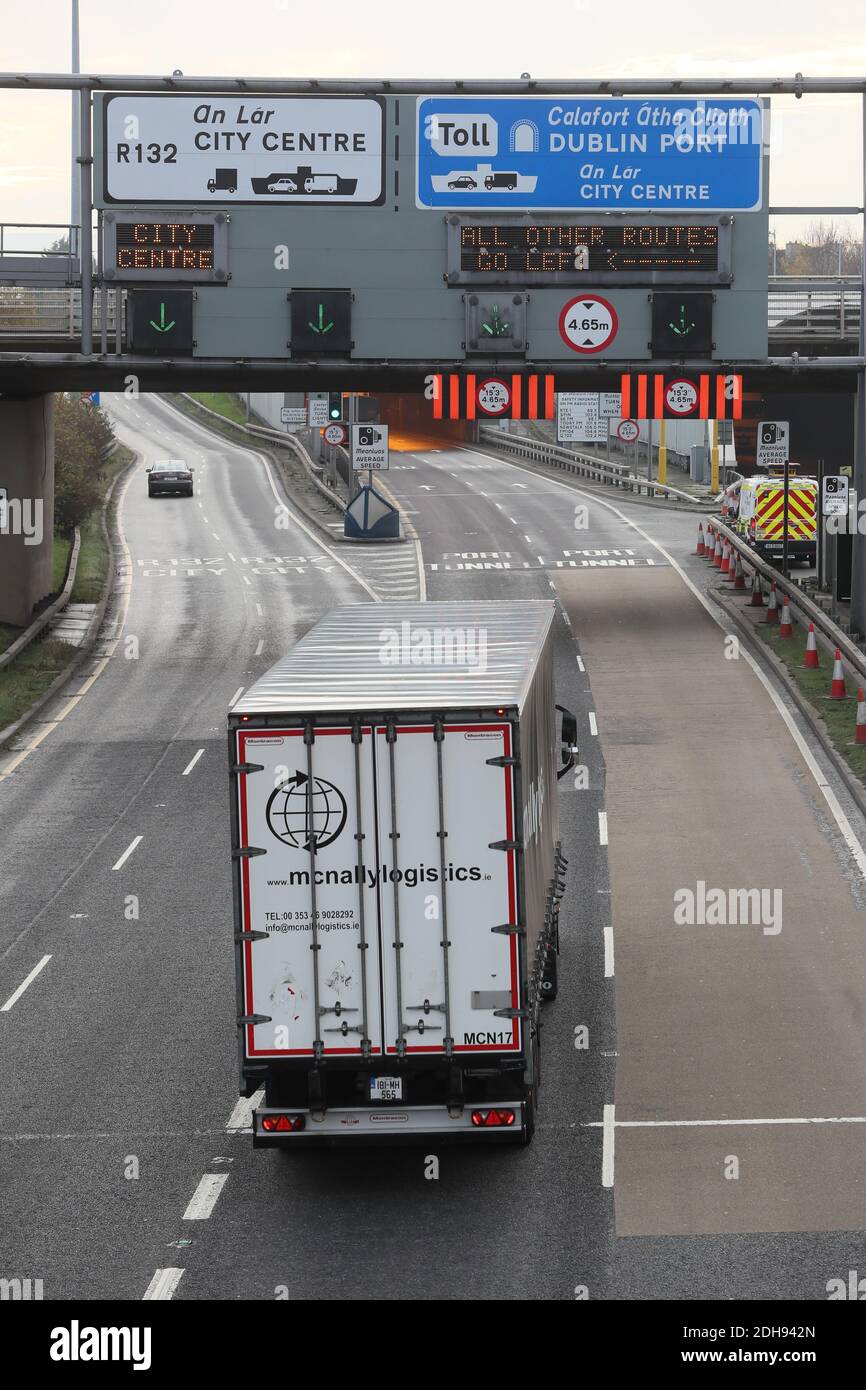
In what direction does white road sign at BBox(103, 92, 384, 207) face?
toward the camera

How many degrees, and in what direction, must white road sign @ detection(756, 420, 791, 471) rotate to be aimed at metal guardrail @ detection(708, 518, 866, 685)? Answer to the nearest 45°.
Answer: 0° — it already faces it

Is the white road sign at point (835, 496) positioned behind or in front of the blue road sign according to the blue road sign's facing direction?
behind

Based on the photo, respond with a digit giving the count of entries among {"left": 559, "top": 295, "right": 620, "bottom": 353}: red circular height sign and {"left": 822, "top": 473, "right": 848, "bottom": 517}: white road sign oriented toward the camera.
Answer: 2

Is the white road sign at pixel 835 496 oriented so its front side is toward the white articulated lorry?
yes

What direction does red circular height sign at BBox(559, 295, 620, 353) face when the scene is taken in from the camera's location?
facing the viewer

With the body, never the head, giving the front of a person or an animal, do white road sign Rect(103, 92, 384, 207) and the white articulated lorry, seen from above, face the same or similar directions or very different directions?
very different directions

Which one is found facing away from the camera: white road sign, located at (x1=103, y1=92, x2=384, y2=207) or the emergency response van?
the emergency response van

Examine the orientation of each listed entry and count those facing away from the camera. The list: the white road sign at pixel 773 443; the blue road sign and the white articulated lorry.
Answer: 1

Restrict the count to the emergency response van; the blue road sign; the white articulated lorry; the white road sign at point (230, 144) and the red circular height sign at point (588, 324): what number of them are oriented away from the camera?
2

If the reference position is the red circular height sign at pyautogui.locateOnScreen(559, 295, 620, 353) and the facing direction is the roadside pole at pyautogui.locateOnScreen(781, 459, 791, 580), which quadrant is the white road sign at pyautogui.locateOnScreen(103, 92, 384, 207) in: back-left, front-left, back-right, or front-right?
back-left

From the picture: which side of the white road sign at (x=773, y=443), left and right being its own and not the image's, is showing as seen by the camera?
front

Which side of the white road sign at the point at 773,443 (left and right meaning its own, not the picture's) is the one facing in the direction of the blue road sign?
front

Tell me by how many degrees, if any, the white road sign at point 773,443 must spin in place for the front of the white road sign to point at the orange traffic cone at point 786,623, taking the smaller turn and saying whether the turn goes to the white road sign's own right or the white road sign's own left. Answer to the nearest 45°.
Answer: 0° — it already faces it

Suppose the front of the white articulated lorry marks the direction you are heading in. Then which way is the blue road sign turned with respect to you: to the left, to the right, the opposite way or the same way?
the opposite way

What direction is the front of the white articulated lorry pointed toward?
away from the camera

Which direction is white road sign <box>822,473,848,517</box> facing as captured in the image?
toward the camera
